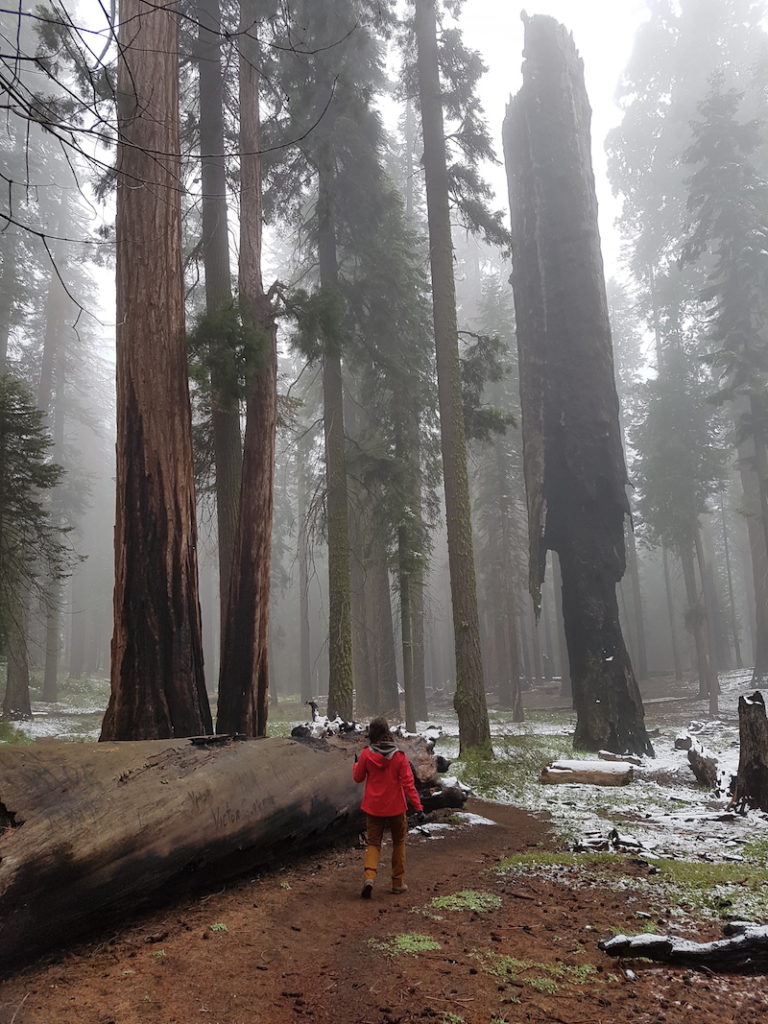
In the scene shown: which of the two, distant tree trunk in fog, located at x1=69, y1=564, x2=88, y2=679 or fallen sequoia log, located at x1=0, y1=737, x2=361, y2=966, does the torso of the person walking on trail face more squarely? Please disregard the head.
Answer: the distant tree trunk in fog

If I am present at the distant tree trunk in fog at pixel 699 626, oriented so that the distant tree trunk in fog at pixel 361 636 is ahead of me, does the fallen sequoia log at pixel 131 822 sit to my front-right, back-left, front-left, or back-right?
front-left

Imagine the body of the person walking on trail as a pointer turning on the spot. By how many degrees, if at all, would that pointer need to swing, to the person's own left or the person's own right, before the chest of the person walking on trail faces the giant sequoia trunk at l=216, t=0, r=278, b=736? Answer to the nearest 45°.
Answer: approximately 45° to the person's own left

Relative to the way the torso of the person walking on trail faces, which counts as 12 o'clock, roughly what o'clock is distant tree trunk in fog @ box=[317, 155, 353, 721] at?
The distant tree trunk in fog is roughly at 12 o'clock from the person walking on trail.

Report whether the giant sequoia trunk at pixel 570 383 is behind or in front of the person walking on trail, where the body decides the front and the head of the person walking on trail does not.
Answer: in front

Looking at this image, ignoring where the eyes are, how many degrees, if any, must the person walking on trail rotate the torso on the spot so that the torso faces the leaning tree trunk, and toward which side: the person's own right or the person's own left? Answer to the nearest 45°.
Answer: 0° — they already face it

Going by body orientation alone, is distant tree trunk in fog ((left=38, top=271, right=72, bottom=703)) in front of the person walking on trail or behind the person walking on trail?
in front

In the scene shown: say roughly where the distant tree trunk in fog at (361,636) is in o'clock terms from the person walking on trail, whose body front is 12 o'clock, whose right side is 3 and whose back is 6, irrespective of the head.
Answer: The distant tree trunk in fog is roughly at 12 o'clock from the person walking on trail.

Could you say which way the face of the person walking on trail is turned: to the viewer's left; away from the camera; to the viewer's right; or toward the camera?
away from the camera

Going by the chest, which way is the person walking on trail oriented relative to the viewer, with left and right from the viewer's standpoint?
facing away from the viewer

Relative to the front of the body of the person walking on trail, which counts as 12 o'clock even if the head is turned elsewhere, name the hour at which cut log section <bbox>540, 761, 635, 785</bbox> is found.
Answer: The cut log section is roughly at 1 o'clock from the person walking on trail.

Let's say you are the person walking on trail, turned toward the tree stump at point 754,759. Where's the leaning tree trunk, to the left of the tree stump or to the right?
left

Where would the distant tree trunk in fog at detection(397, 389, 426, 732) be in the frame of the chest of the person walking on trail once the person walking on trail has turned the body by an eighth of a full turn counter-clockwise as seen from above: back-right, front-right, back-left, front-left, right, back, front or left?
front-right

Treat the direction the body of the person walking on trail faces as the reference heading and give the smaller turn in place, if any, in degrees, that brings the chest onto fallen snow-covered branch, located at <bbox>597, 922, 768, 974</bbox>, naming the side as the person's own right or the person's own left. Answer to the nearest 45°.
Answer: approximately 135° to the person's own right
